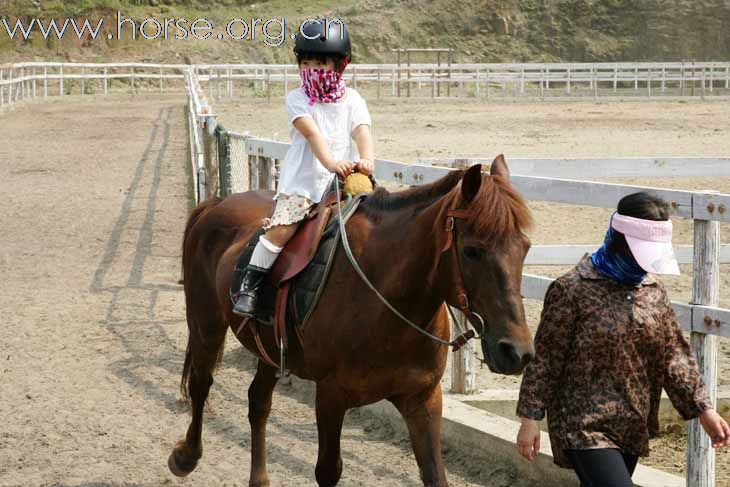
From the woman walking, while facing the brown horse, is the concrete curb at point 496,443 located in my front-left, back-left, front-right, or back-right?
front-right

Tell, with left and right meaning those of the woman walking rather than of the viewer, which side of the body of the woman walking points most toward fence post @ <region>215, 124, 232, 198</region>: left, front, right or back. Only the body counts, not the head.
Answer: back

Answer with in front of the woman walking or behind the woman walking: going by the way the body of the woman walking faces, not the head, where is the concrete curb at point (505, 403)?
behind

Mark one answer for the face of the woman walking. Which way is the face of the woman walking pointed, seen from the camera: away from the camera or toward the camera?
toward the camera

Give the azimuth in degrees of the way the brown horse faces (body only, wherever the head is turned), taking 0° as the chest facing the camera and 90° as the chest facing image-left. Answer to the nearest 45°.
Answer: approximately 315°

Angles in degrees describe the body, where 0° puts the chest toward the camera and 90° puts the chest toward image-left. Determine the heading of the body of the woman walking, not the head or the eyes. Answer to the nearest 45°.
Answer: approximately 315°

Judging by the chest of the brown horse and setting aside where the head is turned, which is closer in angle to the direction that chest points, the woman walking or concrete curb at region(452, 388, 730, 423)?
the woman walking

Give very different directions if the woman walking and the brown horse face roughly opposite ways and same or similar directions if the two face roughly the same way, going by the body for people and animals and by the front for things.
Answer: same or similar directions

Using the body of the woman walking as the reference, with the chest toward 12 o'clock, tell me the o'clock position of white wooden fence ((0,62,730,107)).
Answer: The white wooden fence is roughly at 7 o'clock from the woman walking.

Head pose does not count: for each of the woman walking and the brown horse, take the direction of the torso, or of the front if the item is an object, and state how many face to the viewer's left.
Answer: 0
